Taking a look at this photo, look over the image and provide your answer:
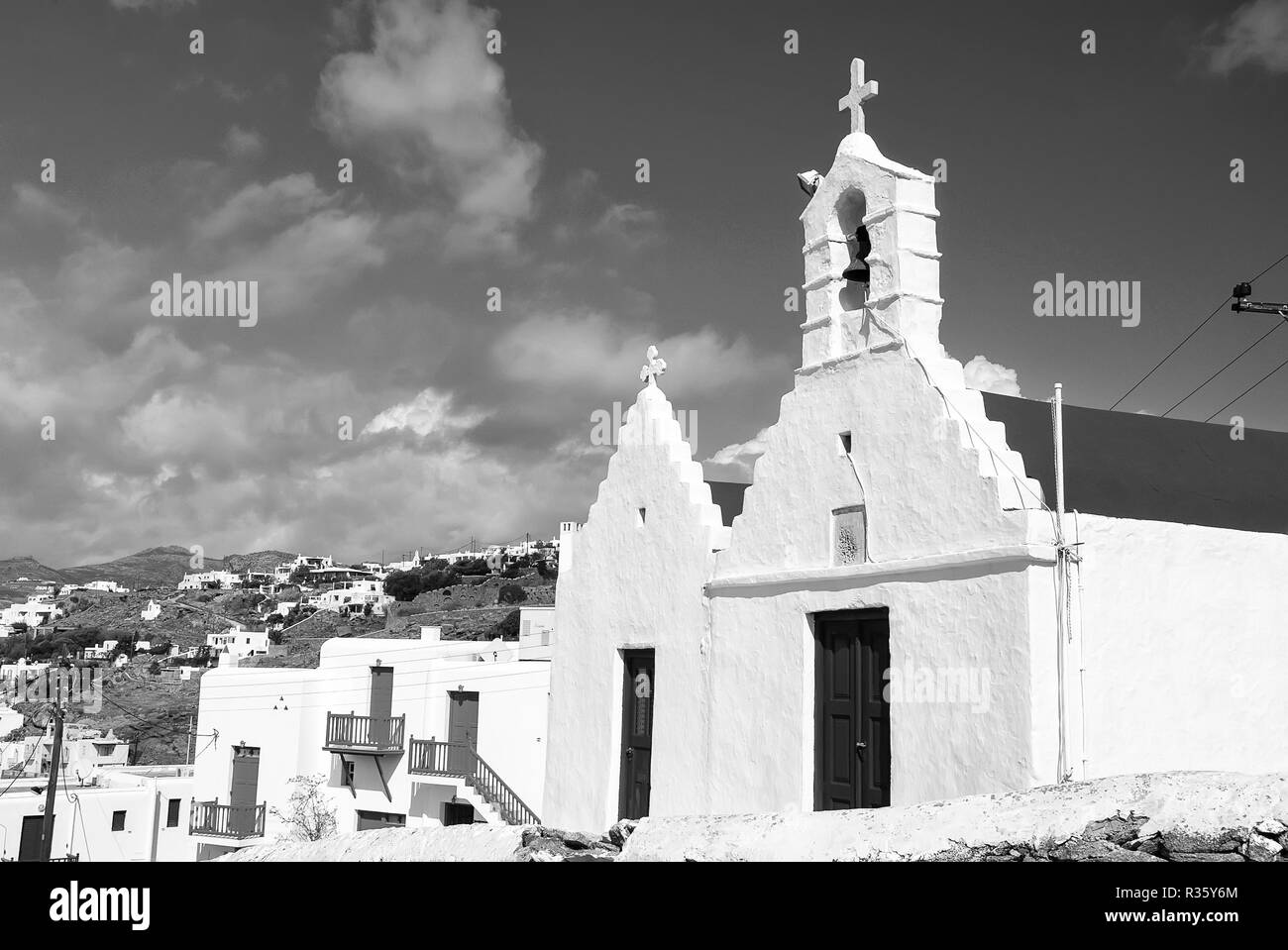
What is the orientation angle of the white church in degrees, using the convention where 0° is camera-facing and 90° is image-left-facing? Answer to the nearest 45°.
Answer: approximately 45°

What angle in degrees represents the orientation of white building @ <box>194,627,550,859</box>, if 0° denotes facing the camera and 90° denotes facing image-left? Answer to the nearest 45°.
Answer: approximately 0°

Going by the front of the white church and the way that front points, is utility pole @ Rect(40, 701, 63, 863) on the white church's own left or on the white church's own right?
on the white church's own right

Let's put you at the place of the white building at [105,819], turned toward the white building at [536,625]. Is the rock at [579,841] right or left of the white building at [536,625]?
right

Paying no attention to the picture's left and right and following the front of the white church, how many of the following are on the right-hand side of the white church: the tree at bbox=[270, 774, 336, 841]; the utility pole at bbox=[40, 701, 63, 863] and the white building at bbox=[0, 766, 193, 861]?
3

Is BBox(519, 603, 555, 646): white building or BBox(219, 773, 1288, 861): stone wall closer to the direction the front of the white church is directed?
the stone wall
